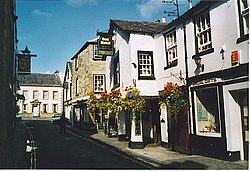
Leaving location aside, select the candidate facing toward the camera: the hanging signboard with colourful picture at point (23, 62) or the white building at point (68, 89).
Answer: the hanging signboard with colourful picture

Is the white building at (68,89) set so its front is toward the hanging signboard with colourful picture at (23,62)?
no

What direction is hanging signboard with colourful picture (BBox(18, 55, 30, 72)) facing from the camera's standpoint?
toward the camera

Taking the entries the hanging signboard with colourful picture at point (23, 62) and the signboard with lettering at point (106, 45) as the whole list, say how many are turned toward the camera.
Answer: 2

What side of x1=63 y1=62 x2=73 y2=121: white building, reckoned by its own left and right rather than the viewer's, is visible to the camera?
left

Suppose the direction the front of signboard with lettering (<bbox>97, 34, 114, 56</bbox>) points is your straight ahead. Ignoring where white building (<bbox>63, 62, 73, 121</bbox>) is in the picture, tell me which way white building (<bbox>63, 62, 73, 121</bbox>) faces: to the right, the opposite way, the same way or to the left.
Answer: to the right

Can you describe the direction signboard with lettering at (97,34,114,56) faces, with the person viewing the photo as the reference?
facing the viewer

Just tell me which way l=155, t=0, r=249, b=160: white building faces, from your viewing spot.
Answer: facing the viewer and to the left of the viewer

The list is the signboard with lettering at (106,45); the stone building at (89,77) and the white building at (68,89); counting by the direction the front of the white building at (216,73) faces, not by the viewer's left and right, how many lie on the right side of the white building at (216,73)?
3

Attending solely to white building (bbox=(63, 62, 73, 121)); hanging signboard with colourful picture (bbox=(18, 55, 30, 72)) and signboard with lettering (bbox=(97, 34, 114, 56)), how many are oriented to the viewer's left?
1

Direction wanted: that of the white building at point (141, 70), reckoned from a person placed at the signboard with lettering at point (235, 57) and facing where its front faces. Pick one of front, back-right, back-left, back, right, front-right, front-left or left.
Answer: right

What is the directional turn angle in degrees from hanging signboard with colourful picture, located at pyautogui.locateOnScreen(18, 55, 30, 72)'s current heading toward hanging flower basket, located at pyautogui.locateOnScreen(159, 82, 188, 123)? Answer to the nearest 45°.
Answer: approximately 45° to its left

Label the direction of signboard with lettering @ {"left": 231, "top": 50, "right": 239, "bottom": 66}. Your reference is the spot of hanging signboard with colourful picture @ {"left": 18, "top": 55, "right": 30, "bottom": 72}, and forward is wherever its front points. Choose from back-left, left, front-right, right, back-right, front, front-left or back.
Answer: front-left

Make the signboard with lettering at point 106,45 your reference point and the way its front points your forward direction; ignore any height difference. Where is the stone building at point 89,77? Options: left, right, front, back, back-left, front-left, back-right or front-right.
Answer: back

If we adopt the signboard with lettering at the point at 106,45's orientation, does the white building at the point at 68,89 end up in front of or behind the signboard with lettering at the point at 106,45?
behind

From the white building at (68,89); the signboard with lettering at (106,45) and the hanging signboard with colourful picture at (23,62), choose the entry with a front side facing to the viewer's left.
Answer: the white building

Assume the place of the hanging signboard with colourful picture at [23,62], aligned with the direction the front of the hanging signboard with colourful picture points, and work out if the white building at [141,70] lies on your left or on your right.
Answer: on your left

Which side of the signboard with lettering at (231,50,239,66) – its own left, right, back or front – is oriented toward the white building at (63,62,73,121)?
right
